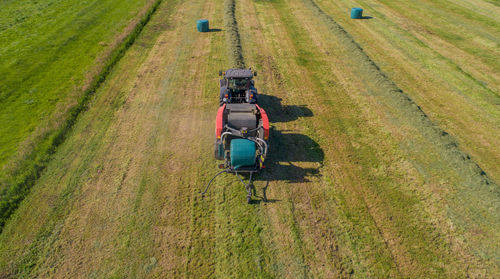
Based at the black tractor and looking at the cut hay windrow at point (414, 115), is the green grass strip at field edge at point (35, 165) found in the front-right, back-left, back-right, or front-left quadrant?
back-right

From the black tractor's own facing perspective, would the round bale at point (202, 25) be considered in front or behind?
in front

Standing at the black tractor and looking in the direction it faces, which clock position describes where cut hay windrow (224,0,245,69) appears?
The cut hay windrow is roughly at 12 o'clock from the black tractor.

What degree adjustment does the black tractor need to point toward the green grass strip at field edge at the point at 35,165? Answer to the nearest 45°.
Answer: approximately 135° to its left

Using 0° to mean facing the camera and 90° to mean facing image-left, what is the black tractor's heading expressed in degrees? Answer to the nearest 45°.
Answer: approximately 180°
